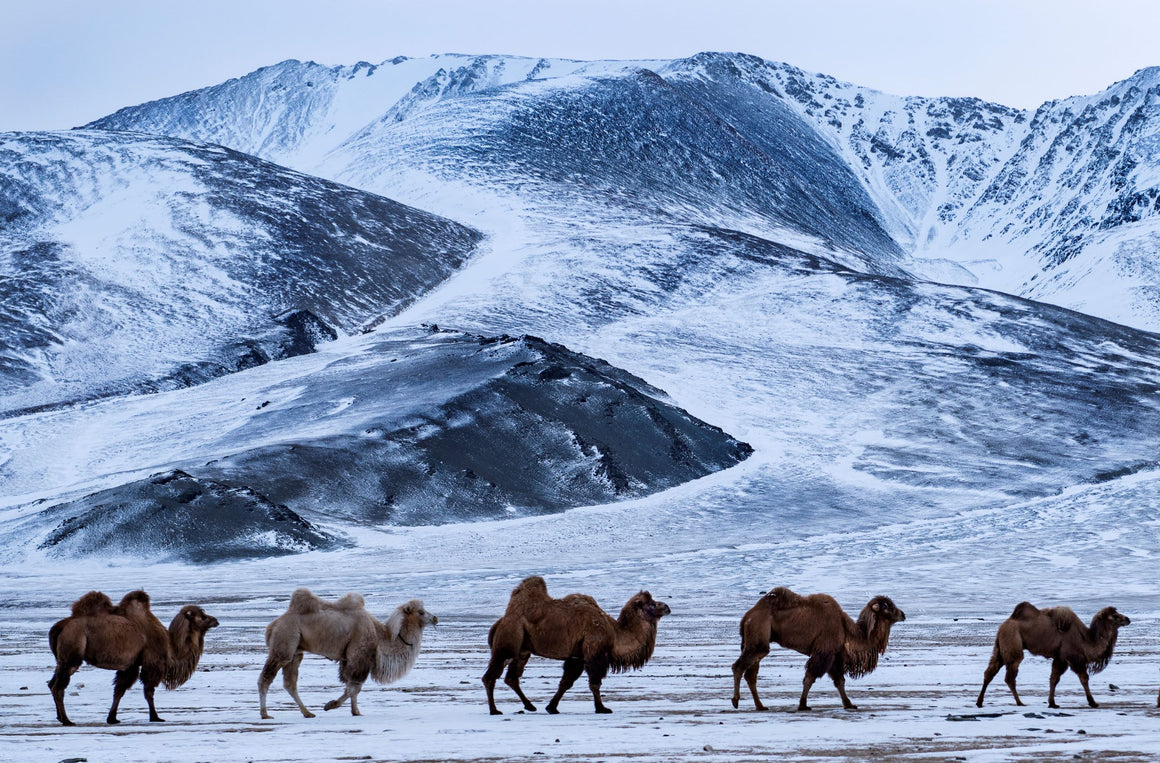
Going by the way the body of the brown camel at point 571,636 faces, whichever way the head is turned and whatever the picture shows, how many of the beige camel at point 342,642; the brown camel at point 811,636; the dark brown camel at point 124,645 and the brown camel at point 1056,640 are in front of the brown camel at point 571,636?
2

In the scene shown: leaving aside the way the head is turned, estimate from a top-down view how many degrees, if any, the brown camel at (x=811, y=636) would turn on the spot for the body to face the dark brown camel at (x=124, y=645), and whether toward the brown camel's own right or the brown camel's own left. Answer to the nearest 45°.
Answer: approximately 180°

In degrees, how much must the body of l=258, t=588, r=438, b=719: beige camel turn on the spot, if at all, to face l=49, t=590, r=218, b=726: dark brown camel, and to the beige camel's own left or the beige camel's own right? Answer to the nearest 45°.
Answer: approximately 180°

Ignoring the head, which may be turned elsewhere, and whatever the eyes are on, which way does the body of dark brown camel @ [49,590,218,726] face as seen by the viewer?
to the viewer's right

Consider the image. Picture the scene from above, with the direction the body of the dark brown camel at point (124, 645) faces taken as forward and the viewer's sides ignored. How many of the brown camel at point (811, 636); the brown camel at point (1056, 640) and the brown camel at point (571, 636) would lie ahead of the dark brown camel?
3

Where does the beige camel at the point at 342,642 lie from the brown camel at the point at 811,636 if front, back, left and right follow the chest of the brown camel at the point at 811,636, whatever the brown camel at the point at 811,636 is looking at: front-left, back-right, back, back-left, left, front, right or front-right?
back

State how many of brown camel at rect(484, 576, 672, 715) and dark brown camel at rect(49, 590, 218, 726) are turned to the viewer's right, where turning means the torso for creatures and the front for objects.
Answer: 2

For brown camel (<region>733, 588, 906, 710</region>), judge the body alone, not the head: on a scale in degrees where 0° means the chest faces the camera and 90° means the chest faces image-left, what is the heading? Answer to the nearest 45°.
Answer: approximately 270°

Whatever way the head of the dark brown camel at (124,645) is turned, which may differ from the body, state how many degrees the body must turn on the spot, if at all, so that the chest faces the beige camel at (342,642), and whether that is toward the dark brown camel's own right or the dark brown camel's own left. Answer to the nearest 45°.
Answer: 0° — it already faces it

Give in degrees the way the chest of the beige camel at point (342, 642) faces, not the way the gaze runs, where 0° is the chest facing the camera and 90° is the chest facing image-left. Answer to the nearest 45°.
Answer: approximately 270°

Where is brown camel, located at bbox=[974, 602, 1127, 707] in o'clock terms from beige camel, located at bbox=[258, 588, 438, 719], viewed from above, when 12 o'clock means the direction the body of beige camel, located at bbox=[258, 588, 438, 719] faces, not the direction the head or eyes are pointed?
brown camel, located at bbox=[974, 602, 1127, 707] is roughly at 12 o'clock from beige camel, located at bbox=[258, 588, 438, 719].

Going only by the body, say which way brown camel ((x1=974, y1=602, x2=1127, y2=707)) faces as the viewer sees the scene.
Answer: to the viewer's right

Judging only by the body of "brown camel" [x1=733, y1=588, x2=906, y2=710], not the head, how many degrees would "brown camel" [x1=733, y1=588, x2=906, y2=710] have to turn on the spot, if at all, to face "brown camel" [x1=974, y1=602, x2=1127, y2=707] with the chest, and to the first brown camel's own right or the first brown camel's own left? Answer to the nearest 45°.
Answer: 0° — it already faces it
